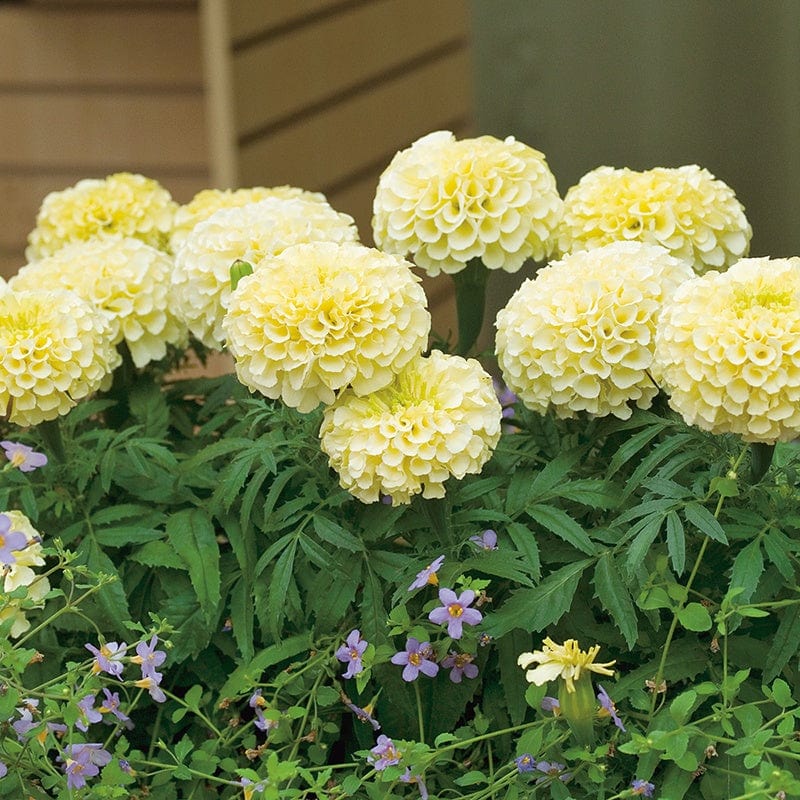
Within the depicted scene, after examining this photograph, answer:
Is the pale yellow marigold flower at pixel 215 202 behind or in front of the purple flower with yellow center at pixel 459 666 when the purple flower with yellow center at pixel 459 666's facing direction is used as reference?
behind

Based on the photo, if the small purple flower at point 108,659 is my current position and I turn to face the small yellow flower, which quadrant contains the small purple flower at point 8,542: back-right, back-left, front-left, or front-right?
back-left

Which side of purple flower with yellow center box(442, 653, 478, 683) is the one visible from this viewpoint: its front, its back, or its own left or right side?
front

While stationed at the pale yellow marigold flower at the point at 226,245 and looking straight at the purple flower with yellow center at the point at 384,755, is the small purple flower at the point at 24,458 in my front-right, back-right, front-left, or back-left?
front-right

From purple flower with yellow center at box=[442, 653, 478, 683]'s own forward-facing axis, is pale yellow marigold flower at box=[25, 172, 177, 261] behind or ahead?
behind

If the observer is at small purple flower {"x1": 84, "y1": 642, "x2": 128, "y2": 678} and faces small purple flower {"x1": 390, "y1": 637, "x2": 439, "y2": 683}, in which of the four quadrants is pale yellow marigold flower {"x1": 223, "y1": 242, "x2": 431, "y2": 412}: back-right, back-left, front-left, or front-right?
front-left

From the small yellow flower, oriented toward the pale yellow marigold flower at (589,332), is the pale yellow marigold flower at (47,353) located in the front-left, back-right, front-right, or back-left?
front-left

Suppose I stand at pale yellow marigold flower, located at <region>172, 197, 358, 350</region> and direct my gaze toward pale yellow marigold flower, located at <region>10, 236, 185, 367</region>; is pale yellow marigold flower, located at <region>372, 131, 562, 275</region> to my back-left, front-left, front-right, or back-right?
back-right
